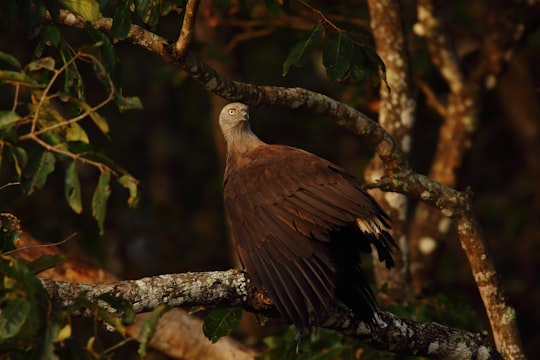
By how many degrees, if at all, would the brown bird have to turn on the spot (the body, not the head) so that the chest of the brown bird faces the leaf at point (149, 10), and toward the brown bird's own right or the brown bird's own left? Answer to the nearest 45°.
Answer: approximately 45° to the brown bird's own left

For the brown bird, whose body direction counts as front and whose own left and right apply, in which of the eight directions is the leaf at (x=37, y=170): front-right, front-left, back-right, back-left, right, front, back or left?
left

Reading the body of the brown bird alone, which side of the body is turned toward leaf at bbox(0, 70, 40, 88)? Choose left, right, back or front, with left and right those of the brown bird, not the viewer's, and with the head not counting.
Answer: left

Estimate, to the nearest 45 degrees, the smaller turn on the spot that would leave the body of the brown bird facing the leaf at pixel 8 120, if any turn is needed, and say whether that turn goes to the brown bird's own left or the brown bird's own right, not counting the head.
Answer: approximately 90° to the brown bird's own left

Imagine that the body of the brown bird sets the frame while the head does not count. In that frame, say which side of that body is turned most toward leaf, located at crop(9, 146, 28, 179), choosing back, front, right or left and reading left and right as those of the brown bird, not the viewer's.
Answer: left

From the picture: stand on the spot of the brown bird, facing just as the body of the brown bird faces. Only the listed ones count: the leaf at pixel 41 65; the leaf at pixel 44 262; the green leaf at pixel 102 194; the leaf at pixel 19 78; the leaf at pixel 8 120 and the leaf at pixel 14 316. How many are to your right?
0

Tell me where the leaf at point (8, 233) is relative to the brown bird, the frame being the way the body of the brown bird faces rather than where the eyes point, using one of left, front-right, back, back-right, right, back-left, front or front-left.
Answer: left

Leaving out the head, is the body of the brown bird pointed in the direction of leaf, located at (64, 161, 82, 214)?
no

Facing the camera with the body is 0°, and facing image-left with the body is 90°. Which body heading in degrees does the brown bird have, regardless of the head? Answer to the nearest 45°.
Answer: approximately 135°

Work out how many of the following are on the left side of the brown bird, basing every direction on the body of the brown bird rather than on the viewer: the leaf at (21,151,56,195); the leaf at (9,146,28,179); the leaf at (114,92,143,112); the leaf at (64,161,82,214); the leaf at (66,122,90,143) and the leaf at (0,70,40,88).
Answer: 6

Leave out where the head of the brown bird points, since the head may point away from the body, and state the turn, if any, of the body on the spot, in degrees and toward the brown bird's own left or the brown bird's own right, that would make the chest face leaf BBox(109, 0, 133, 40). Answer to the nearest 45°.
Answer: approximately 45° to the brown bird's own left

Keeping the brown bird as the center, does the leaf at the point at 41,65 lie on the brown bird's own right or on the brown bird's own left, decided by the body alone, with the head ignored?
on the brown bird's own left

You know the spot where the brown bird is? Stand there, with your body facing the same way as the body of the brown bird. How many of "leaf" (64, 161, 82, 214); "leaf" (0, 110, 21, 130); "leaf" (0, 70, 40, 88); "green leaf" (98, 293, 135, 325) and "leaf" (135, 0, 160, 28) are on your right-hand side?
0
